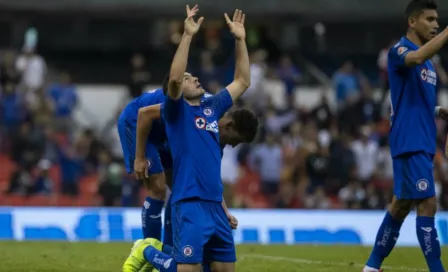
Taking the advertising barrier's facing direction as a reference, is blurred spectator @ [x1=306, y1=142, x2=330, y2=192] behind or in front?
behind

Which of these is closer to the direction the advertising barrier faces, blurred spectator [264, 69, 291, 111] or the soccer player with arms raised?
the soccer player with arms raised

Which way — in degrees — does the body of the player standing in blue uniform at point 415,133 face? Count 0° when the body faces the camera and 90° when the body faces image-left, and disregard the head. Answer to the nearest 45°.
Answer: approximately 315°

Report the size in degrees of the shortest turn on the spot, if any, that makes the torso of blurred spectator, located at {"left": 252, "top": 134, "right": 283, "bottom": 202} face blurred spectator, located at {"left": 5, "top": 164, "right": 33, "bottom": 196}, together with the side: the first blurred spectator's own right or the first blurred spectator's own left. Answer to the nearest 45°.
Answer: approximately 90° to the first blurred spectator's own right

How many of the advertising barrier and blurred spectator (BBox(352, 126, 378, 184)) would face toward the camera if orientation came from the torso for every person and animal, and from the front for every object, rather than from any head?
2

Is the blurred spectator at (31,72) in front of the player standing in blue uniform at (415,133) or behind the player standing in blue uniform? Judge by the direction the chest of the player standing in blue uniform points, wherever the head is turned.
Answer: behind
